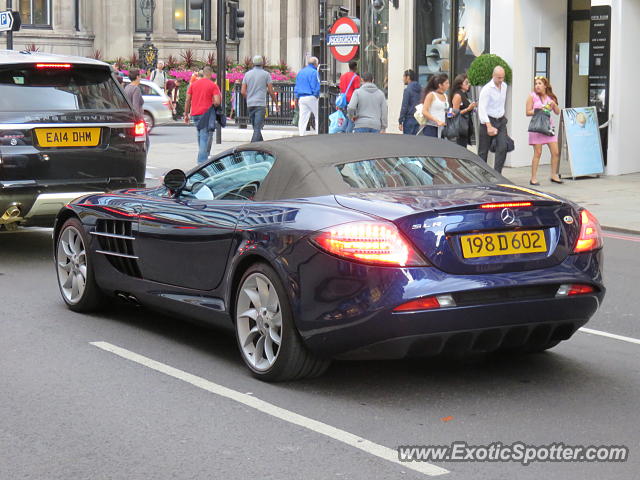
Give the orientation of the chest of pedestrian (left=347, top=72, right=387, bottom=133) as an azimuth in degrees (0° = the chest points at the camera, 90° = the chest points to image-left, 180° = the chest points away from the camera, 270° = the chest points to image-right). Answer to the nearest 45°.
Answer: approximately 180°

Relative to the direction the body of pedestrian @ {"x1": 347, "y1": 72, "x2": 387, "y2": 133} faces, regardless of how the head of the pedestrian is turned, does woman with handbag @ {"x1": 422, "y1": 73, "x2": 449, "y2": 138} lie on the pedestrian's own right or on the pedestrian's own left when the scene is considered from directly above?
on the pedestrian's own right

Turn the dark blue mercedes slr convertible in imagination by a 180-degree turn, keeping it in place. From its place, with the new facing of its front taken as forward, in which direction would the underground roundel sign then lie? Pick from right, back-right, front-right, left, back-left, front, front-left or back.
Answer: back-left

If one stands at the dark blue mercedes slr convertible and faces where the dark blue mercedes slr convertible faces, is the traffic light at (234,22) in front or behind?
in front

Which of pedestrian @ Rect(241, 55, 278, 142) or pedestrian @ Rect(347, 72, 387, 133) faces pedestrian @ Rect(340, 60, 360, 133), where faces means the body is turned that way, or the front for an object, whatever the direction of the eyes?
pedestrian @ Rect(347, 72, 387, 133)

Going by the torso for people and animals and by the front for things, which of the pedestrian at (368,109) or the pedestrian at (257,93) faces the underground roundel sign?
the pedestrian at (368,109)

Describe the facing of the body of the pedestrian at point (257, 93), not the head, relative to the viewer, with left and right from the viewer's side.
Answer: facing away from the viewer

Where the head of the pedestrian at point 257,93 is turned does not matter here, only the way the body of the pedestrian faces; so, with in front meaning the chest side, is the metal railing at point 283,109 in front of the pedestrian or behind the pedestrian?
in front

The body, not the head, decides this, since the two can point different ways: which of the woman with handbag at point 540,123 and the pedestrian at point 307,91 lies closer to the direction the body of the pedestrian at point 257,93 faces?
the pedestrian

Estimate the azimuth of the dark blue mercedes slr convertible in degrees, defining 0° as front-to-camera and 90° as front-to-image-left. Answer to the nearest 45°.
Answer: approximately 135°

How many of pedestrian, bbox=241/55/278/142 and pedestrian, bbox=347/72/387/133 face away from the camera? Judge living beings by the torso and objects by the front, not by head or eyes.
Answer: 2
